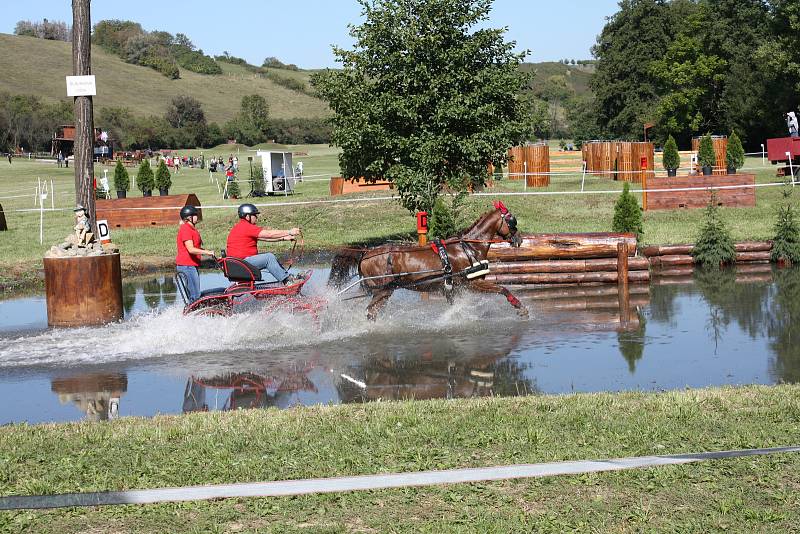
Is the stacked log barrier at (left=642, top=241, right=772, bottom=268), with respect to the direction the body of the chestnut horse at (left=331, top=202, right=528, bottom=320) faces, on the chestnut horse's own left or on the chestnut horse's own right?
on the chestnut horse's own left

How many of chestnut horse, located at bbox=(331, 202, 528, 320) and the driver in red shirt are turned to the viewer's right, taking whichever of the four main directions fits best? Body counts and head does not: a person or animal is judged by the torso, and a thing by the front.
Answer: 2

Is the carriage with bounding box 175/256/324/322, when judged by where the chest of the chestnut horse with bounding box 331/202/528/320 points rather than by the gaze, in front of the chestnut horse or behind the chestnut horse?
behind

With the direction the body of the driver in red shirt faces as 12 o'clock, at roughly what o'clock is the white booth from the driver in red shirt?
The white booth is roughly at 9 o'clock from the driver in red shirt.

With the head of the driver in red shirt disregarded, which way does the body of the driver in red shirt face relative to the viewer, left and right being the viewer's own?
facing to the right of the viewer

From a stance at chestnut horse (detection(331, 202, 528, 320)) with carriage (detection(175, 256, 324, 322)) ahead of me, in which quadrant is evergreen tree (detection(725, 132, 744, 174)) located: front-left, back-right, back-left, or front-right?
back-right

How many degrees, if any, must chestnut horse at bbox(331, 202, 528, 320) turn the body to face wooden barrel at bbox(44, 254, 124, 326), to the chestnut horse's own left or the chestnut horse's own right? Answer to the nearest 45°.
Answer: approximately 180°

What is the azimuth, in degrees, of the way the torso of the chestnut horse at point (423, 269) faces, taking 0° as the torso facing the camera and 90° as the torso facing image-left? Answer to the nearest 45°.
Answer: approximately 270°
